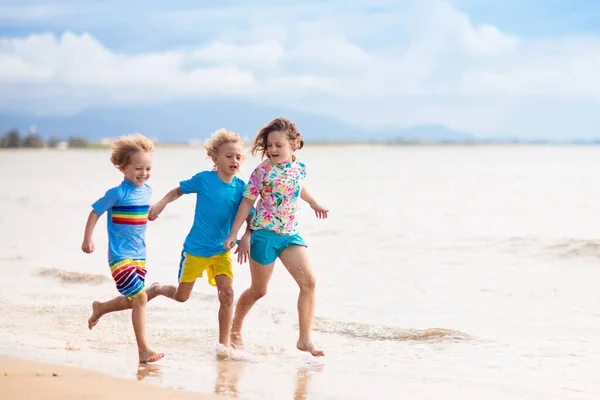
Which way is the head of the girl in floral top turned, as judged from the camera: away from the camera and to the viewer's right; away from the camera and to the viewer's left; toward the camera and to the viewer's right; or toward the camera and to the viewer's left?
toward the camera and to the viewer's left

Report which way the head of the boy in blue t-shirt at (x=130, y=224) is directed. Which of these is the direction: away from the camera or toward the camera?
toward the camera

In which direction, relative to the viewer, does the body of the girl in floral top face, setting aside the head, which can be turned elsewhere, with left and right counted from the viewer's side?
facing the viewer and to the right of the viewer

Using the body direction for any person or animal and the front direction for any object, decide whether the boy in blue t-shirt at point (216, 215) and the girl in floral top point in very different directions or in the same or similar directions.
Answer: same or similar directions

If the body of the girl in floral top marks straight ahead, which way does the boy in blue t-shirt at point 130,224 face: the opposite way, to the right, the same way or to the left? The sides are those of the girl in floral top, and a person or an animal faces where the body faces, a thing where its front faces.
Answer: the same way

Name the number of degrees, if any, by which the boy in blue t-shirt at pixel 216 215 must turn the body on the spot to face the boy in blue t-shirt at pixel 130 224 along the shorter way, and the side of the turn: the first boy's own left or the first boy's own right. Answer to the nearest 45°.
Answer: approximately 135° to the first boy's own right

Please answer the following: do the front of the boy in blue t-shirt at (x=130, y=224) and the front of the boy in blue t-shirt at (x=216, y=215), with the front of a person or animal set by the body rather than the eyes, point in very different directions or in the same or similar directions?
same or similar directions

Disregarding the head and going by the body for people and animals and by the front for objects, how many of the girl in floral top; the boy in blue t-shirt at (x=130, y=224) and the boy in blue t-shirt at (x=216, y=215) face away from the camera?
0

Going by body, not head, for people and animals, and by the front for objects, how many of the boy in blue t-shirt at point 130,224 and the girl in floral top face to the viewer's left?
0

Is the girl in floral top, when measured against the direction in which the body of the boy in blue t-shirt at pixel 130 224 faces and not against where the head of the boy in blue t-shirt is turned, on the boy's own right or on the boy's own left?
on the boy's own left

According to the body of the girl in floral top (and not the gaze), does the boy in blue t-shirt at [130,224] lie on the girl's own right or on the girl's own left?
on the girl's own right

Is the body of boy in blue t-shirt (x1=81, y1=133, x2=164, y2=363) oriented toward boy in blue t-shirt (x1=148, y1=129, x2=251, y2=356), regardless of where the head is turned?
no

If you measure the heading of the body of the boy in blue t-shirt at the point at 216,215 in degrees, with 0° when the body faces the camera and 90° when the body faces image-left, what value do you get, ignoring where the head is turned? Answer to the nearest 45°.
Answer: approximately 315°
